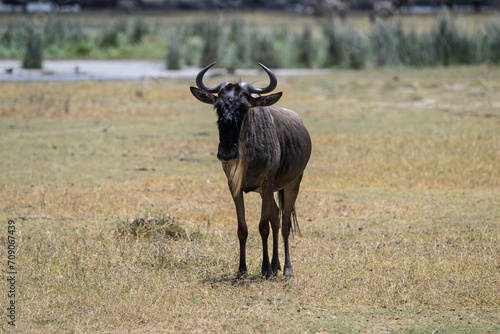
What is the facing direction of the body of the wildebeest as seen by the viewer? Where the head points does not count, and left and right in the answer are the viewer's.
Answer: facing the viewer and to the left of the viewer
